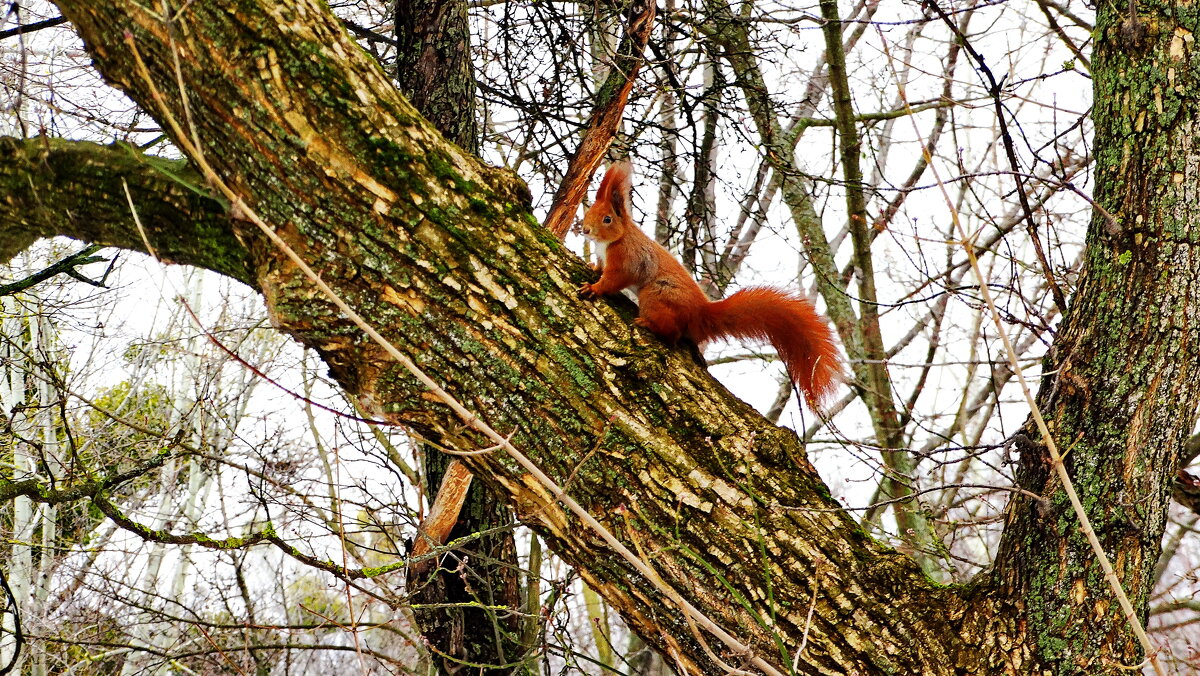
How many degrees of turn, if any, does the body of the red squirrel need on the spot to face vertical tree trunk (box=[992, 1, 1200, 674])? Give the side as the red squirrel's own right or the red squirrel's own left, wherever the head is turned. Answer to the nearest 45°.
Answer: approximately 135° to the red squirrel's own left

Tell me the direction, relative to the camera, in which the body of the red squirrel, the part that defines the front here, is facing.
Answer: to the viewer's left
